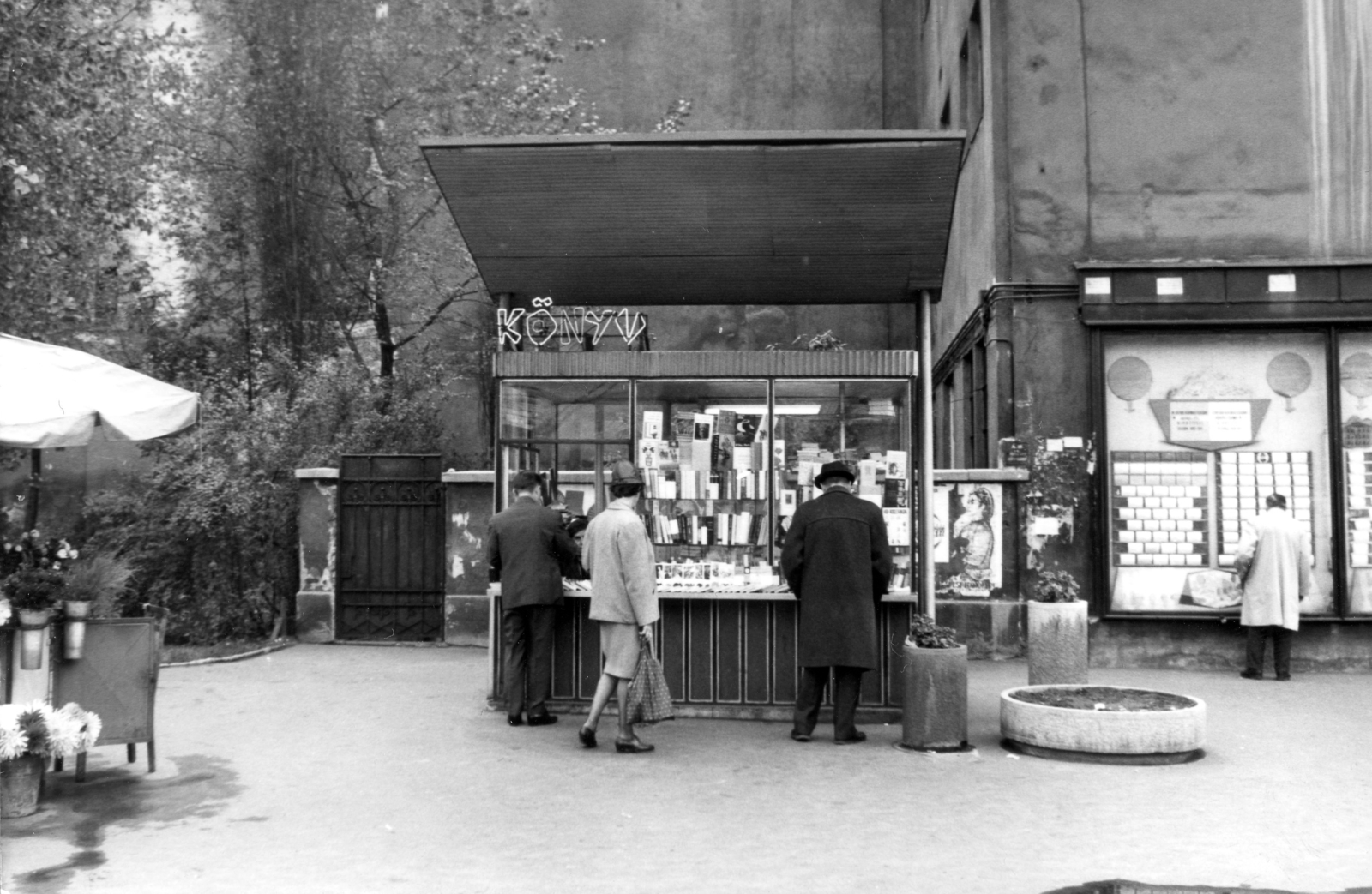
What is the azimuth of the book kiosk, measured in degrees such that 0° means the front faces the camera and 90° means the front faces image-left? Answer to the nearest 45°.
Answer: approximately 0°

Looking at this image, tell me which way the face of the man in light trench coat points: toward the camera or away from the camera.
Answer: away from the camera

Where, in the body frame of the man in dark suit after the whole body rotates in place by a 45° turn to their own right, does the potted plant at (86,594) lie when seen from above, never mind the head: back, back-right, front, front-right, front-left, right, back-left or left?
back

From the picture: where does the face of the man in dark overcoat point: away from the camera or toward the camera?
away from the camera

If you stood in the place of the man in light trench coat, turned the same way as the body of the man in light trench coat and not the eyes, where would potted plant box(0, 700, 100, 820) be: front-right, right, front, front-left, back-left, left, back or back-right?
back-left

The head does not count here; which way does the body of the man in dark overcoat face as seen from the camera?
away from the camera

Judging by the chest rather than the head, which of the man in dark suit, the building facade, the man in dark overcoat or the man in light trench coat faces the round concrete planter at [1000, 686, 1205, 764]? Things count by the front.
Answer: the building facade

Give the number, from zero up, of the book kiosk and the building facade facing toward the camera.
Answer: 2

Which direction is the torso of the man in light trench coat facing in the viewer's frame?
away from the camera

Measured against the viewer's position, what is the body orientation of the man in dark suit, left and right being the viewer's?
facing away from the viewer

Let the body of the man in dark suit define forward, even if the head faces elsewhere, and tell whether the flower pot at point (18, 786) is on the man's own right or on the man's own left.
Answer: on the man's own left

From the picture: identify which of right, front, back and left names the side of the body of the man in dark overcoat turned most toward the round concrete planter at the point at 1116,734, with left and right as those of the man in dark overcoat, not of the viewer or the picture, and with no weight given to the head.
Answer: right

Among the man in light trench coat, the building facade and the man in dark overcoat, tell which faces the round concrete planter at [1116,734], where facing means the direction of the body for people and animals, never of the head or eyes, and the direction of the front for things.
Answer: the building facade

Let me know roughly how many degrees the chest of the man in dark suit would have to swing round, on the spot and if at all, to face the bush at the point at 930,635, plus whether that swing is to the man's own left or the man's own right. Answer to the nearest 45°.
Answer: approximately 90° to the man's own right

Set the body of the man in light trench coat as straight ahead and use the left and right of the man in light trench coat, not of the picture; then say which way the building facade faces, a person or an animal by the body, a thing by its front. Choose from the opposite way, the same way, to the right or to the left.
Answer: the opposite way

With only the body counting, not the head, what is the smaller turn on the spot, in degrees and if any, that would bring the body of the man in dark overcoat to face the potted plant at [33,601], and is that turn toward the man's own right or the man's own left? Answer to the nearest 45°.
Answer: approximately 135° to the man's own left

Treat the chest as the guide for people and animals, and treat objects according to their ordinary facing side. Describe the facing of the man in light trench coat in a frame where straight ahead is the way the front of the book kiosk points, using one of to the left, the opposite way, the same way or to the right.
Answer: the opposite way

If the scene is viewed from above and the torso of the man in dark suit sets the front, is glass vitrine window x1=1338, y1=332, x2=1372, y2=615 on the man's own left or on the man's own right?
on the man's own right
